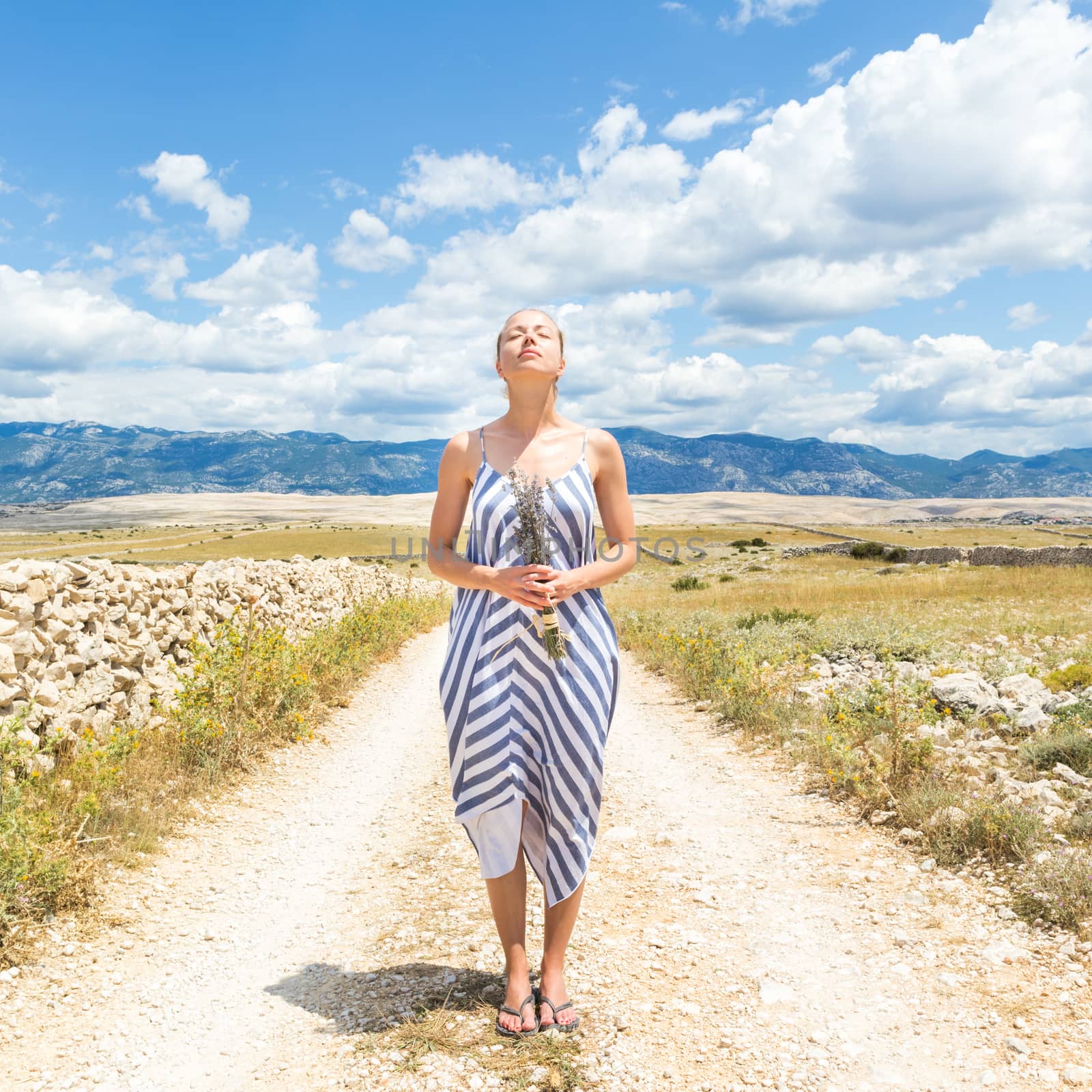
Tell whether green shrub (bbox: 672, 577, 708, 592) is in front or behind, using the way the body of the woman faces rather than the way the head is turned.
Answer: behind

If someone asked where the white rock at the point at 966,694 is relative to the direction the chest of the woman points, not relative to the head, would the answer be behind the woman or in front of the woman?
behind

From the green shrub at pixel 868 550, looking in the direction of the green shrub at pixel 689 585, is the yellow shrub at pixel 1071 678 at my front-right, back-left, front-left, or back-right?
front-left

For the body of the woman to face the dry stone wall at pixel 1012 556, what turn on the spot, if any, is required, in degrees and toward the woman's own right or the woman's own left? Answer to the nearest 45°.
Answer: approximately 135° to the woman's own left

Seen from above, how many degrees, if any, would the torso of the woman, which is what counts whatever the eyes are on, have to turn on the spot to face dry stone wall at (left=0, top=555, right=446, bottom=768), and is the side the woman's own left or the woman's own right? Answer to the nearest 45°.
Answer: approximately 135° to the woman's own right

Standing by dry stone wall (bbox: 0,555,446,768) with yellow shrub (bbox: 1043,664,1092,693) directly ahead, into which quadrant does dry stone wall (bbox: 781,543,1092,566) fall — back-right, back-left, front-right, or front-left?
front-left

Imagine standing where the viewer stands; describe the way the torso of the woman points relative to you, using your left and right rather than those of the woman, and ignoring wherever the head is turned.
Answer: facing the viewer

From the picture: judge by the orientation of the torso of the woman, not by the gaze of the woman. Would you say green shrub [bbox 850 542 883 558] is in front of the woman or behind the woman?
behind

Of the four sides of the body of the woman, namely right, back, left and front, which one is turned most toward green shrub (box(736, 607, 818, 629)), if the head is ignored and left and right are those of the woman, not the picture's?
back

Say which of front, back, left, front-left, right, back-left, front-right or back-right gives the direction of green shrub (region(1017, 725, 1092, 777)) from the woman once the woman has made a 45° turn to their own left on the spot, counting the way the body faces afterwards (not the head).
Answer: left
